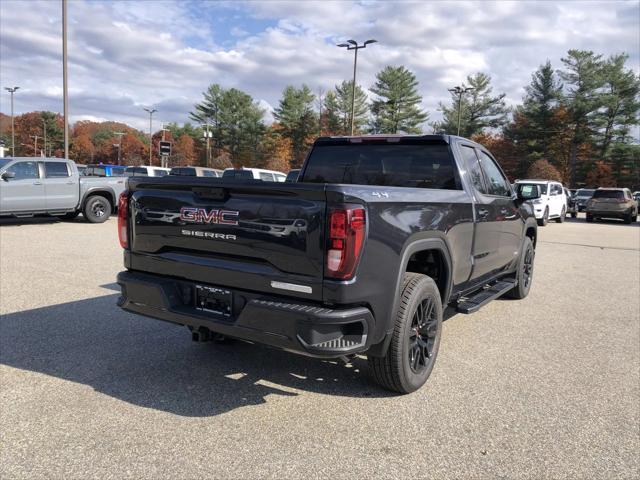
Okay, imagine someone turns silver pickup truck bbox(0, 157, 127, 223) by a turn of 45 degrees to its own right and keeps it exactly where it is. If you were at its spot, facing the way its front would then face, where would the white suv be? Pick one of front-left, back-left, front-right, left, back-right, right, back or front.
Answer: back-right

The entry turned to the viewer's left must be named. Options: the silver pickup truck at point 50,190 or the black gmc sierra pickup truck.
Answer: the silver pickup truck

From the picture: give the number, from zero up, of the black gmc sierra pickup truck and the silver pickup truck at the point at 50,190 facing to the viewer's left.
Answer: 1

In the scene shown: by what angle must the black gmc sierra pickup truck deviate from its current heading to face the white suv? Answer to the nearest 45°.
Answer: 0° — it already faces it

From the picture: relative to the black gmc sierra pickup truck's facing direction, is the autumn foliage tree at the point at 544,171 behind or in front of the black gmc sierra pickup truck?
in front

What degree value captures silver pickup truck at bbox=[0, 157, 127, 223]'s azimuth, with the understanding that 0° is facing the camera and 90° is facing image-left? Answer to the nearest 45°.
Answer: approximately 90°

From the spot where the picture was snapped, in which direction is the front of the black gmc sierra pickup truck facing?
facing away from the viewer and to the right of the viewer

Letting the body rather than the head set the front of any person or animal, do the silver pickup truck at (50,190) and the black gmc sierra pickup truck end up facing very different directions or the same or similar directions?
very different directions

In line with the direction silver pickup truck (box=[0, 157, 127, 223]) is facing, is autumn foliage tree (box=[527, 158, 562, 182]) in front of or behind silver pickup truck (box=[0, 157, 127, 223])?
behind

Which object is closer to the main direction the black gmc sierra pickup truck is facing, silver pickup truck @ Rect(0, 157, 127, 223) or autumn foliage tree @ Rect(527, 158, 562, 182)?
the autumn foliage tree

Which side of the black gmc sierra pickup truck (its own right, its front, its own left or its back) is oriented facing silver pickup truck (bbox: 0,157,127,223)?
left
